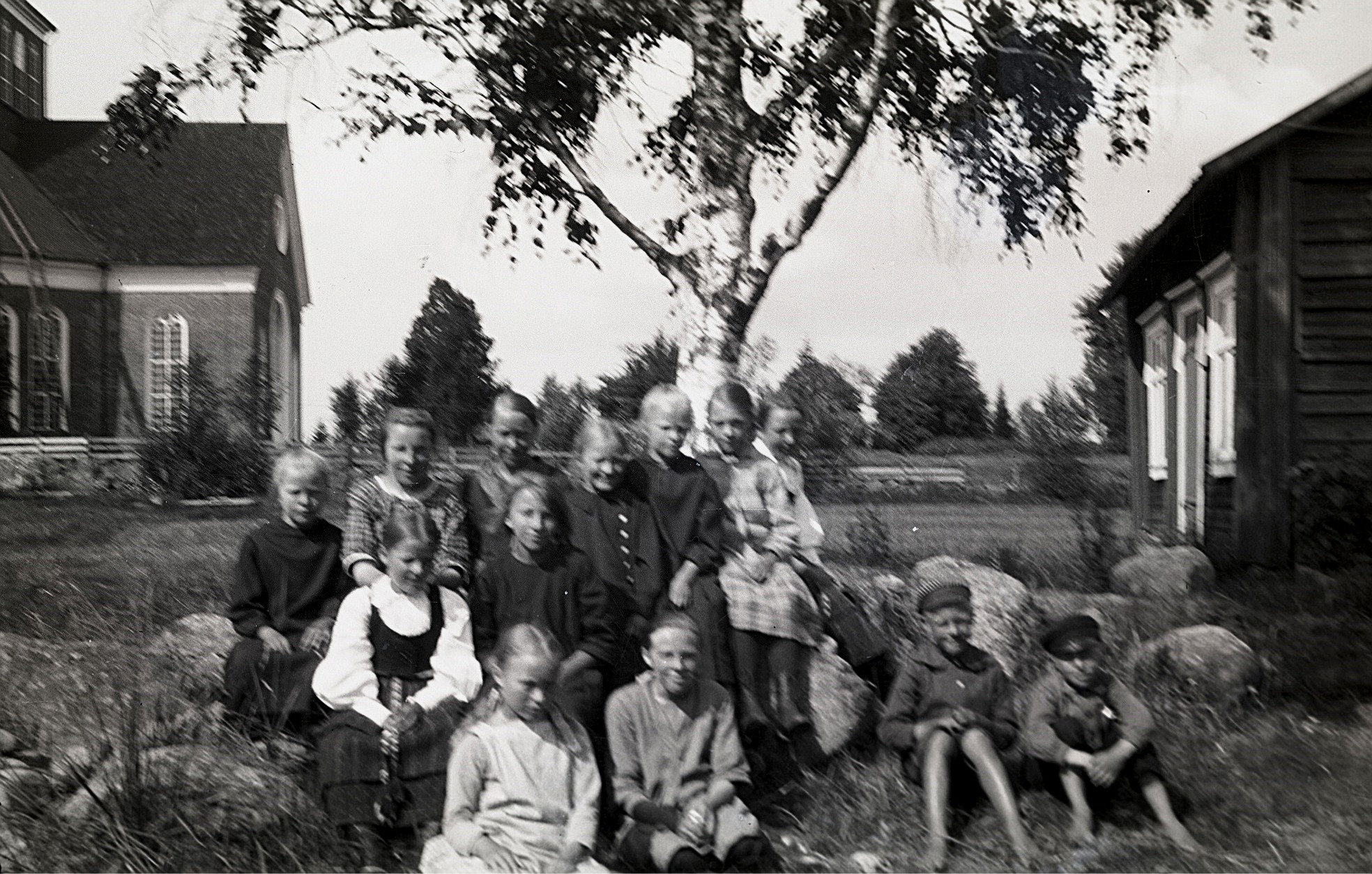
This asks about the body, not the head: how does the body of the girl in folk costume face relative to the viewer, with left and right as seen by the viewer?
facing the viewer

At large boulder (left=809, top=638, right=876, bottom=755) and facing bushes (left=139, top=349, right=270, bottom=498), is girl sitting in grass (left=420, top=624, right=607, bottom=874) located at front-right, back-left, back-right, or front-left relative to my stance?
back-left

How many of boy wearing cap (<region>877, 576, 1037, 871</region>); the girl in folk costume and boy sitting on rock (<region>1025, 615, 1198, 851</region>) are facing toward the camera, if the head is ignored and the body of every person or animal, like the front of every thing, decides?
3

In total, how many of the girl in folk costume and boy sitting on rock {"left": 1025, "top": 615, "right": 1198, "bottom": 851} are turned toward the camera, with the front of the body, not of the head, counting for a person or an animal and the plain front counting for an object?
2

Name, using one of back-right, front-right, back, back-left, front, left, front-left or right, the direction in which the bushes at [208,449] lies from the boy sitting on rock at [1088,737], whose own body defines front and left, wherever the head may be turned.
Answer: right

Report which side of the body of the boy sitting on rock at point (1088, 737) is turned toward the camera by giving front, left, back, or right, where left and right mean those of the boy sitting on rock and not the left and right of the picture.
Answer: front

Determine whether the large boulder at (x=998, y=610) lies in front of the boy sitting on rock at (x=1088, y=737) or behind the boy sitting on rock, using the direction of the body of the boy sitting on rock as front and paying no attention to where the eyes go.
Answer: behind

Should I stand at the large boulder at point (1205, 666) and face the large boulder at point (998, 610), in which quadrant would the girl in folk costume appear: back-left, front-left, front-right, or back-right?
front-left

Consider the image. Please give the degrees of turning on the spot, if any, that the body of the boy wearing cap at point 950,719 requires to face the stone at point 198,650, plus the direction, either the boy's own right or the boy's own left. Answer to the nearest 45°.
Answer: approximately 90° to the boy's own right

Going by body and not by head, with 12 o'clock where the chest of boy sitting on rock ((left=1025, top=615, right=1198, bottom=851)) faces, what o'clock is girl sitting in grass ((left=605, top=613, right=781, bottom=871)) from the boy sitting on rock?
The girl sitting in grass is roughly at 2 o'clock from the boy sitting on rock.

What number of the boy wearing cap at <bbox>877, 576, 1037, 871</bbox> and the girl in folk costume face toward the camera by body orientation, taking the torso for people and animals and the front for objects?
2
